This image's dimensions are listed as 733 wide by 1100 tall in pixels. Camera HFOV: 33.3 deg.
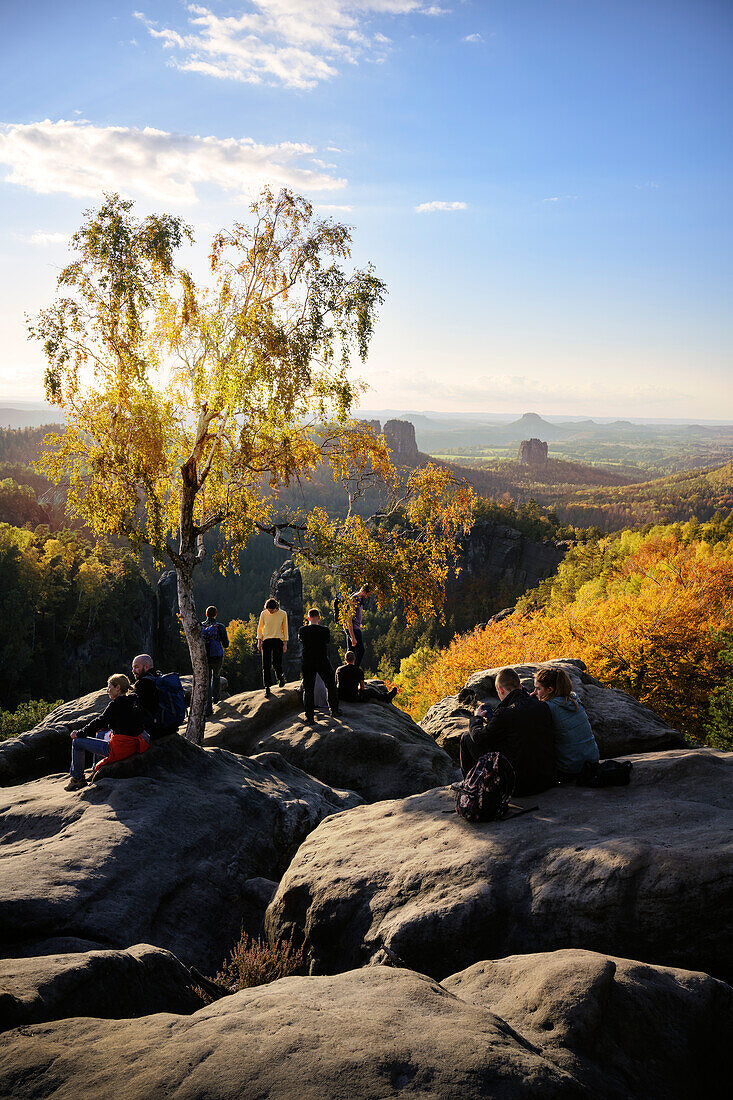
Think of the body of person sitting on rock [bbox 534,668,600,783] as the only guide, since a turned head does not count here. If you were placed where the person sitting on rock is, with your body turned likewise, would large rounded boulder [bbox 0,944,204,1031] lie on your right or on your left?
on your left

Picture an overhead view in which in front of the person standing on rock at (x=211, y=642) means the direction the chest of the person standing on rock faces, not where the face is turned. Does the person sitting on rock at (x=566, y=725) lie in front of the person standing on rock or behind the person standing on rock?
behind

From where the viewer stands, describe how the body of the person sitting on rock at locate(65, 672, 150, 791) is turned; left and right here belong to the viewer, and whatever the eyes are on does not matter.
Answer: facing to the left of the viewer

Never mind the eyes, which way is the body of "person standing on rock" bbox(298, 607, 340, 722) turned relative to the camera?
away from the camera

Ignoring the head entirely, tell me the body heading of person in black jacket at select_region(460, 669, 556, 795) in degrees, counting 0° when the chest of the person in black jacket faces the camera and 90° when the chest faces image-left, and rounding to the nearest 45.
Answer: approximately 135°

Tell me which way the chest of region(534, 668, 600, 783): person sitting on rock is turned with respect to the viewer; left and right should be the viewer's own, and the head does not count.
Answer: facing away from the viewer and to the left of the viewer

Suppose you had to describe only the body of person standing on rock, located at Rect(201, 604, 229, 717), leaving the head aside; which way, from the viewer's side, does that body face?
away from the camera
